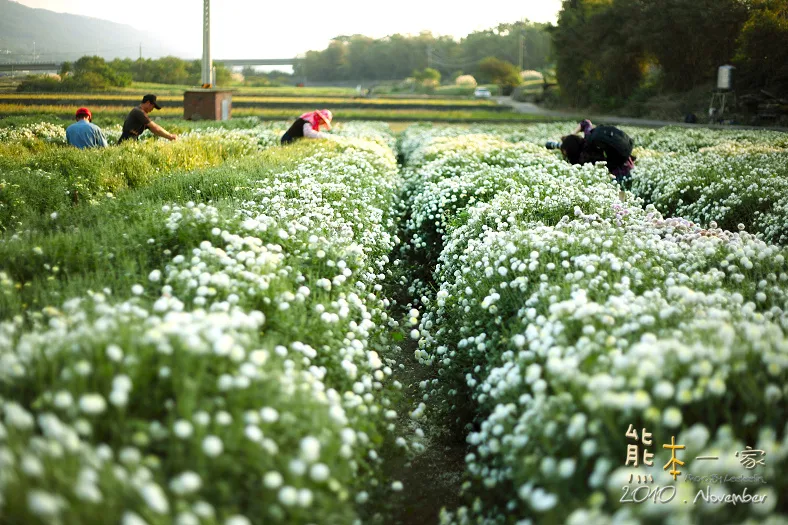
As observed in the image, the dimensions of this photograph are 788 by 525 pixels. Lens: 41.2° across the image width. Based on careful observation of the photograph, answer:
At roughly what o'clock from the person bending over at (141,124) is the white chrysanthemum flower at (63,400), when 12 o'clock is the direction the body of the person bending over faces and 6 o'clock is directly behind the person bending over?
The white chrysanthemum flower is roughly at 3 o'clock from the person bending over.

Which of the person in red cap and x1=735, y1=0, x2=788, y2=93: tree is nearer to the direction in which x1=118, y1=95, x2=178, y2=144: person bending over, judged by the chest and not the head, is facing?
the tree

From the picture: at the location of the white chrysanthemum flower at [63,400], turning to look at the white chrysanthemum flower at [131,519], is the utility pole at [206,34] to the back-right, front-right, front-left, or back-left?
back-left

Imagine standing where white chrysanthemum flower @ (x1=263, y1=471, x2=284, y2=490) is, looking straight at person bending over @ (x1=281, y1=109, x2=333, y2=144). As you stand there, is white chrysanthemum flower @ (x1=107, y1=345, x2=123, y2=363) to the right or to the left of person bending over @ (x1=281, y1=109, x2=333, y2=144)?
left

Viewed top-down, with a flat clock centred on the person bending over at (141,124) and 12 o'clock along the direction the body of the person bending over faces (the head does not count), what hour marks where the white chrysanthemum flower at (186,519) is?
The white chrysanthemum flower is roughly at 3 o'clock from the person bending over.

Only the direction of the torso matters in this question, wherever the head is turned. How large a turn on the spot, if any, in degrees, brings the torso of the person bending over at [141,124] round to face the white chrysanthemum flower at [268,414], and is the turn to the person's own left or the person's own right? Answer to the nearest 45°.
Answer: approximately 90° to the person's own right

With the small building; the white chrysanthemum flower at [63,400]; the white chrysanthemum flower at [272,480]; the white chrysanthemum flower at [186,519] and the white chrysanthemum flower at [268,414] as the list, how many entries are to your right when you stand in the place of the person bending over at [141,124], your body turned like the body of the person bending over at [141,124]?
4

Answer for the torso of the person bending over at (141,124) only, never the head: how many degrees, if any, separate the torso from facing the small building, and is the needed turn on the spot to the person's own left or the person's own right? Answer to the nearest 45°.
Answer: approximately 90° to the person's own left

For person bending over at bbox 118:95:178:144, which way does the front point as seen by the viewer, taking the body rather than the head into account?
to the viewer's right

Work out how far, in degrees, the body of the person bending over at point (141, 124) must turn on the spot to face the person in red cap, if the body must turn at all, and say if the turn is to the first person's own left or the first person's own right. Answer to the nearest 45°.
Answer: approximately 135° to the first person's own right

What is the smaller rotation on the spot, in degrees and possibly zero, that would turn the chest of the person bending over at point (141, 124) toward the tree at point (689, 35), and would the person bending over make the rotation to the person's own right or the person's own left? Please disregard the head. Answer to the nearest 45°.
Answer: approximately 45° to the person's own left

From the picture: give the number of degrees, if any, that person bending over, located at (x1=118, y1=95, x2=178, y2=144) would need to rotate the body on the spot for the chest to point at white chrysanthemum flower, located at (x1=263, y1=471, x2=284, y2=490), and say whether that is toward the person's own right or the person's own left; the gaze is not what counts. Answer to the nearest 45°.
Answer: approximately 90° to the person's own right

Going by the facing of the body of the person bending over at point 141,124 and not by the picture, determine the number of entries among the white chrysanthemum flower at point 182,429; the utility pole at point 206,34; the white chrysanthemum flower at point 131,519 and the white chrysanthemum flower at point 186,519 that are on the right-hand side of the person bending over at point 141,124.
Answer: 3
